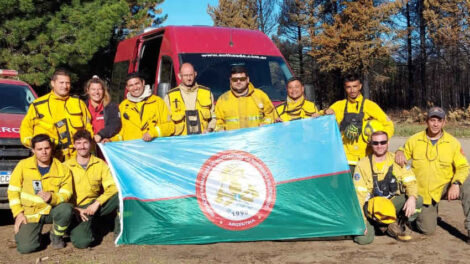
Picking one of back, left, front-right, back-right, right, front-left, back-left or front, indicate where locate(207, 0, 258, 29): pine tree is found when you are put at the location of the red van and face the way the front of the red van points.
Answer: back-left

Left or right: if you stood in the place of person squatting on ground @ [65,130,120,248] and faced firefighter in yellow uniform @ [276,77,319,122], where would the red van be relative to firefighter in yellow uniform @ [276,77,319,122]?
left

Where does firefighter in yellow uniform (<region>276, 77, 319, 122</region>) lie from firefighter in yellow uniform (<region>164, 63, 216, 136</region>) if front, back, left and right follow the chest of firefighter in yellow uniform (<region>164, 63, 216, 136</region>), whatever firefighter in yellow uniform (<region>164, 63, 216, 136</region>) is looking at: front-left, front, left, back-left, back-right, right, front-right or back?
left

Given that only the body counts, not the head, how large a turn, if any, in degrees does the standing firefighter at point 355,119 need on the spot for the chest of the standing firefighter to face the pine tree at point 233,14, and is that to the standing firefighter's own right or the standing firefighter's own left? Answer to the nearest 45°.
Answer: approximately 180°

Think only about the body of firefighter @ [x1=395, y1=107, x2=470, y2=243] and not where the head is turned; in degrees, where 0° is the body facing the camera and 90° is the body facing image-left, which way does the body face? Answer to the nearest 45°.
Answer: approximately 0°

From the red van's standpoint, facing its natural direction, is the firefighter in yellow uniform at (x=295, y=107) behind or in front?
in front

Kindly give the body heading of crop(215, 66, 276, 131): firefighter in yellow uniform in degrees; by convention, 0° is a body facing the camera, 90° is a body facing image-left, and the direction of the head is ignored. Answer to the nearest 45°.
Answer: approximately 0°

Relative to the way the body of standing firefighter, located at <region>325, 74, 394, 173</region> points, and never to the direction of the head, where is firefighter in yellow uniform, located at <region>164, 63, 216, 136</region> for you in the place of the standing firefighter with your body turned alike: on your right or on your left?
on your right

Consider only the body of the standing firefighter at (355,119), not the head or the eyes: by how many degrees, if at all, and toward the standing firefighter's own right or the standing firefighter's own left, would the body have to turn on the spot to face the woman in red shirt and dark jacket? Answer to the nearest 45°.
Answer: approximately 90° to the standing firefighter's own right

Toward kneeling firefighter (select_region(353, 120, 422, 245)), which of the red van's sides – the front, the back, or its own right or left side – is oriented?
front

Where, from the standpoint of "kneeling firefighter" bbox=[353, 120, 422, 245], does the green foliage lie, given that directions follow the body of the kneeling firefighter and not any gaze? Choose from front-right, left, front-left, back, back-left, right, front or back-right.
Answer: back-right

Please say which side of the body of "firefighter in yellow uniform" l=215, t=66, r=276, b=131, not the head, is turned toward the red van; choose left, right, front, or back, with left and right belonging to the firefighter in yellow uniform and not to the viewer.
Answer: back

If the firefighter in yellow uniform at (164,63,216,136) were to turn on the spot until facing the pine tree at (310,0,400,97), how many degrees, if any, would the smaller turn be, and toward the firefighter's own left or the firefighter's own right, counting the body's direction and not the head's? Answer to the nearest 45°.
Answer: approximately 135° to the firefighter's own left

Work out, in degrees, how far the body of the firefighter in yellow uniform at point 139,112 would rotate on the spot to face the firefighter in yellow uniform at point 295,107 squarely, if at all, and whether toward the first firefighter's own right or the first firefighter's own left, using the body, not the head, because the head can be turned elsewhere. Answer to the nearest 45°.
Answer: approximately 90° to the first firefighter's own left
